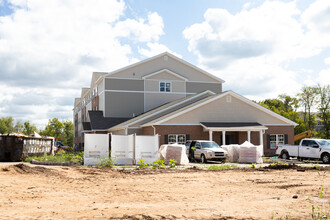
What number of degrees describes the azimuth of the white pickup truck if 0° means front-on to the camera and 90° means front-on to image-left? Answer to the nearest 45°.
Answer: approximately 315°

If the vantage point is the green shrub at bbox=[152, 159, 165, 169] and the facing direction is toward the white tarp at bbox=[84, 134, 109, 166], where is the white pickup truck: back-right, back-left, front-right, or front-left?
back-right

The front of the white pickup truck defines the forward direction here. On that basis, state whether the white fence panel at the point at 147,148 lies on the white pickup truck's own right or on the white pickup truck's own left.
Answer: on the white pickup truck's own right

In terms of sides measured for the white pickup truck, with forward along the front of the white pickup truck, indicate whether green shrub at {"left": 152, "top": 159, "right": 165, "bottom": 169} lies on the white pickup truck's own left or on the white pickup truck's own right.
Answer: on the white pickup truck's own right

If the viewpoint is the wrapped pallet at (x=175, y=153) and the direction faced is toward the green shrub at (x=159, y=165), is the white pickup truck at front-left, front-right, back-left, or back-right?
back-left

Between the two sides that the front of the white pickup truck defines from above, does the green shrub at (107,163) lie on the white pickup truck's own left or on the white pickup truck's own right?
on the white pickup truck's own right

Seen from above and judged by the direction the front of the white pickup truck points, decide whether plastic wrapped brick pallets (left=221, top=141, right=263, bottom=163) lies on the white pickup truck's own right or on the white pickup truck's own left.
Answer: on the white pickup truck's own right
